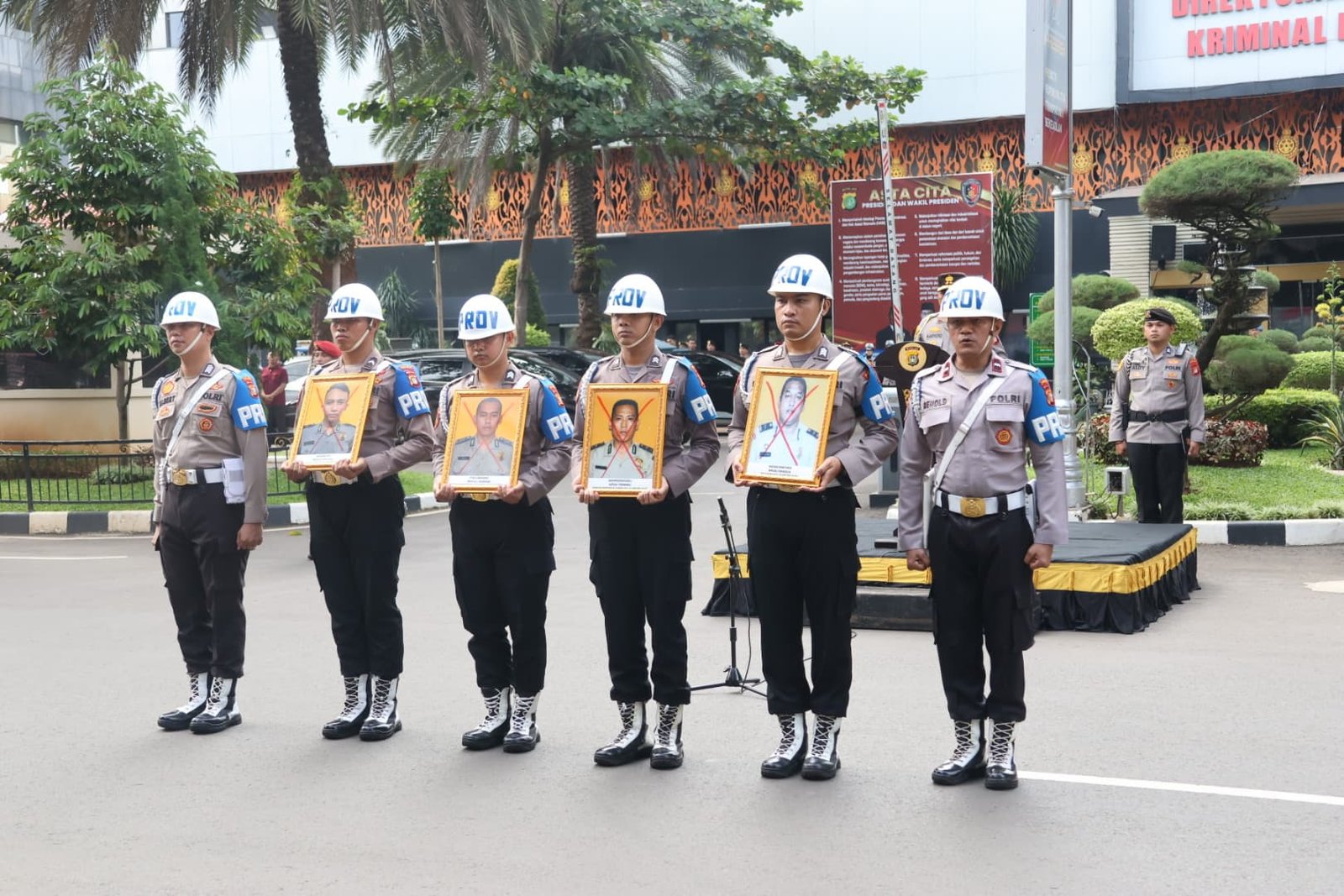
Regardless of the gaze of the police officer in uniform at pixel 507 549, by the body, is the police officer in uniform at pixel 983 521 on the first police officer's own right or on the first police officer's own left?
on the first police officer's own left

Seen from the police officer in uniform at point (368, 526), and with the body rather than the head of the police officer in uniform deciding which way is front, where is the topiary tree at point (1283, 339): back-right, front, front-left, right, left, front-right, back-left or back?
back

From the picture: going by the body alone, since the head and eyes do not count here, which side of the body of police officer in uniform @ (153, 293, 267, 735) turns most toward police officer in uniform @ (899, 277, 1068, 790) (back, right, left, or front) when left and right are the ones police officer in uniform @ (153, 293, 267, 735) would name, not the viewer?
left

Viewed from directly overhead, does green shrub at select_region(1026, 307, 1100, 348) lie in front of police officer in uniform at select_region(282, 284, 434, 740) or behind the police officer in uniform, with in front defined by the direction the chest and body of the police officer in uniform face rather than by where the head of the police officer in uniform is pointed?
behind

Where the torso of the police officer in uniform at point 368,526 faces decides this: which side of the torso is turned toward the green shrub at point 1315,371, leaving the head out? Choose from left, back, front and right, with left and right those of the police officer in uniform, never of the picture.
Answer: back
